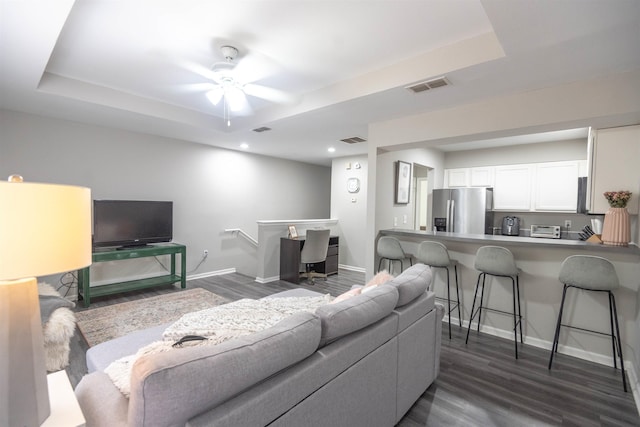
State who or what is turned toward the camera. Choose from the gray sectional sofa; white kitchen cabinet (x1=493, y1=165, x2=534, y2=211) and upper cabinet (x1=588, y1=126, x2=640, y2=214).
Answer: the white kitchen cabinet

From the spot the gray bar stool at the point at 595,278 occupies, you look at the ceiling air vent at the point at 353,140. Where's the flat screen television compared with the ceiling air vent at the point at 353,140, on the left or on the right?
left

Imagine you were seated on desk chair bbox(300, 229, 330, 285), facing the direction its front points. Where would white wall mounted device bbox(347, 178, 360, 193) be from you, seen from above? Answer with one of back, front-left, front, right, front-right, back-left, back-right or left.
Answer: right

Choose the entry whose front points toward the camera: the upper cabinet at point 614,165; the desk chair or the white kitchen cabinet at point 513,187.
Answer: the white kitchen cabinet

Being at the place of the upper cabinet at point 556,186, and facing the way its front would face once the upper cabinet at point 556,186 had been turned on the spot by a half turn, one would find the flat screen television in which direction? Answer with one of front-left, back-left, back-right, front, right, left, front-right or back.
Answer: back-left

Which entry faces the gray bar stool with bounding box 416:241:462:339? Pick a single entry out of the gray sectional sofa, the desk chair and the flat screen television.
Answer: the flat screen television

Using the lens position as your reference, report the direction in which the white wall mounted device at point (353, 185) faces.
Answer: facing the viewer

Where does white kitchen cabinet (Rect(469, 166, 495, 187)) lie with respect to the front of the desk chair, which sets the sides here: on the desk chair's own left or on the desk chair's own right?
on the desk chair's own right

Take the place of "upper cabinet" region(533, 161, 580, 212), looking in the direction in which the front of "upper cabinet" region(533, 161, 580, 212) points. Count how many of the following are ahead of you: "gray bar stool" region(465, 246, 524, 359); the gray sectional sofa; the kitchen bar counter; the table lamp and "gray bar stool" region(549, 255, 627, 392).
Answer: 5

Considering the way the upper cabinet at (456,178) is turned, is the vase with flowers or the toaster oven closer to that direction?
the vase with flowers

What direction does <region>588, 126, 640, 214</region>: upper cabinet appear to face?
to the viewer's left

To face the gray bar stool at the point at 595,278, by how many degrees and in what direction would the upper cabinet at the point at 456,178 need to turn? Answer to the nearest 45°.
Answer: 0° — it already faces it

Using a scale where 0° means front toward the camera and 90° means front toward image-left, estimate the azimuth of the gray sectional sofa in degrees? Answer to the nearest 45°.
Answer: approximately 135°

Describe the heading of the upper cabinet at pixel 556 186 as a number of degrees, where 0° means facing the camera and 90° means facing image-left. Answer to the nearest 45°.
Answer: approximately 0°

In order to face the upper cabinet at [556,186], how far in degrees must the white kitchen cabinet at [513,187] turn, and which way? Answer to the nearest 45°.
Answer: approximately 90° to its left
